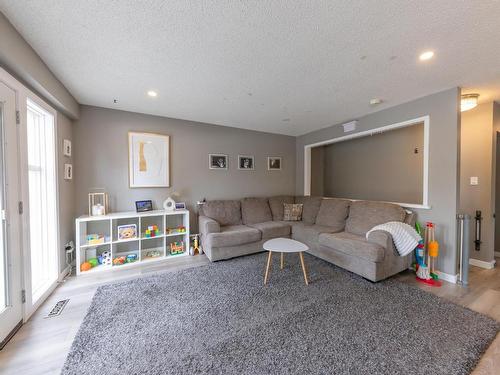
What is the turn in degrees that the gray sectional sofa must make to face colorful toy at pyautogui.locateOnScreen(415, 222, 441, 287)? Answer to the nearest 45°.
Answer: approximately 90° to its left

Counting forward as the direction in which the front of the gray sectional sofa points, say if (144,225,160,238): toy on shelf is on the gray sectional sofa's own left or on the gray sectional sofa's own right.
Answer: on the gray sectional sofa's own right

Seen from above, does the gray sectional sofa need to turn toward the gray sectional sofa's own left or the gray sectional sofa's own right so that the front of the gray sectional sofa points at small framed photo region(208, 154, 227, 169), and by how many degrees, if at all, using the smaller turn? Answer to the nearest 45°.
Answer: approximately 90° to the gray sectional sofa's own right

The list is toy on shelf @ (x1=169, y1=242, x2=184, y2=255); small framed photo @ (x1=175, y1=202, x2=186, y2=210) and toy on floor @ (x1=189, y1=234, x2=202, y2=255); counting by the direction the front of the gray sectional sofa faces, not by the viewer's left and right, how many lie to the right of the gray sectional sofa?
3

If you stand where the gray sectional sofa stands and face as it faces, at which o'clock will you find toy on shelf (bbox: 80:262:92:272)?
The toy on shelf is roughly at 2 o'clock from the gray sectional sofa.

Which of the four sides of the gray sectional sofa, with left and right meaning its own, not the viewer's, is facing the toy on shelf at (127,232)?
right

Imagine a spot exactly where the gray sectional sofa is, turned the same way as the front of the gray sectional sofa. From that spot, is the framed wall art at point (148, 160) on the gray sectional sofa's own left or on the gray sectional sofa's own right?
on the gray sectional sofa's own right

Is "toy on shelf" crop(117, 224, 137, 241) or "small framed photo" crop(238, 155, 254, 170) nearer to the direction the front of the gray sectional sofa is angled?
the toy on shelf

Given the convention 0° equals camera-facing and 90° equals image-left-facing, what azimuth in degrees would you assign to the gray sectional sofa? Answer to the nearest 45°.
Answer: approximately 0°

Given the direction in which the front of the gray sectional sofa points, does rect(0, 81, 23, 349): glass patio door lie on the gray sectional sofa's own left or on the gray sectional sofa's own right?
on the gray sectional sofa's own right

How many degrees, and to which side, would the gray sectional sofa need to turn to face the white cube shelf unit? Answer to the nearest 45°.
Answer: approximately 90° to its right

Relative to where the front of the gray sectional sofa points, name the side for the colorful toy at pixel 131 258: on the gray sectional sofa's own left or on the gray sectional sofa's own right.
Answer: on the gray sectional sofa's own right

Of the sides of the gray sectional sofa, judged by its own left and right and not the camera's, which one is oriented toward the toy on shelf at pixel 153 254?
right

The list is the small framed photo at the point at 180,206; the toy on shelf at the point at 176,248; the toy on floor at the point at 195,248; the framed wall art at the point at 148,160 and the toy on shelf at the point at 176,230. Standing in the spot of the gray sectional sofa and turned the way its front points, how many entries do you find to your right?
5

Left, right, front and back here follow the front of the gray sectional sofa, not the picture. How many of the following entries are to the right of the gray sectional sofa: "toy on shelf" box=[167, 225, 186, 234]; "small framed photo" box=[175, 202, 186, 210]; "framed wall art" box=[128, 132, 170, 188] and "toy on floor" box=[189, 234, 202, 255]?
4

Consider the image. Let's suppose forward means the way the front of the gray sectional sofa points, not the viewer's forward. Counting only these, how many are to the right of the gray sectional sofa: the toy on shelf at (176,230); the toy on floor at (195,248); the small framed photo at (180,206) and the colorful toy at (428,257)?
3
